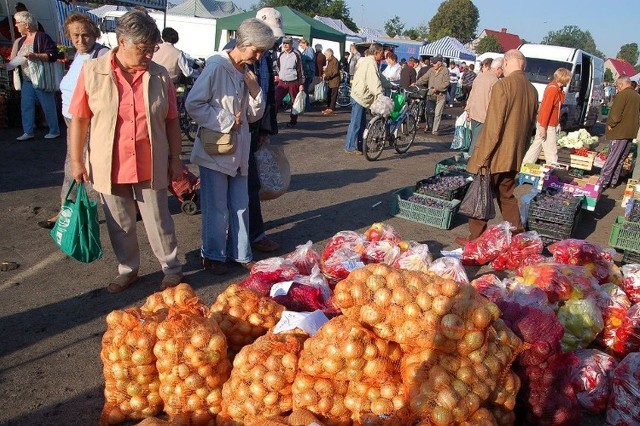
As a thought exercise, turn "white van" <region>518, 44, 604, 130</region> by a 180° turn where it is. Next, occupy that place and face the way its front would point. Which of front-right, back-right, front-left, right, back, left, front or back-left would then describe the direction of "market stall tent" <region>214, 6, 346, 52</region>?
back-left

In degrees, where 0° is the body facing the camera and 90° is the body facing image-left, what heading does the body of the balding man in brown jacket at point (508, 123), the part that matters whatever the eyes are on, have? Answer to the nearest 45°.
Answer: approximately 135°

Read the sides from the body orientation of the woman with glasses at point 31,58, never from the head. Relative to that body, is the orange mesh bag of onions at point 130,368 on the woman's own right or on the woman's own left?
on the woman's own left

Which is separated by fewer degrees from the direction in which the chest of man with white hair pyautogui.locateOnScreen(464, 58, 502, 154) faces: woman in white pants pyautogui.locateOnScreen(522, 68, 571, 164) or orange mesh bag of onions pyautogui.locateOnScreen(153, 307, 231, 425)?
the woman in white pants

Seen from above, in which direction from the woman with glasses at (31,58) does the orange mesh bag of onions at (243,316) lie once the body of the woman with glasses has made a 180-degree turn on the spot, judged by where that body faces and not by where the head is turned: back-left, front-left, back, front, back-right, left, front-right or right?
back-right

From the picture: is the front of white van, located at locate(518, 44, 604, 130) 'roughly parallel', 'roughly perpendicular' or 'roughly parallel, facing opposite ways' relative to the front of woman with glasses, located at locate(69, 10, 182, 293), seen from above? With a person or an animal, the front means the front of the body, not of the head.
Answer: roughly perpendicular

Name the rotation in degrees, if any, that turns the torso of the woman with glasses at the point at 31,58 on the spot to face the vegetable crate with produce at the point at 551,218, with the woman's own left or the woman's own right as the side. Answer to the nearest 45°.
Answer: approximately 90° to the woman's own left

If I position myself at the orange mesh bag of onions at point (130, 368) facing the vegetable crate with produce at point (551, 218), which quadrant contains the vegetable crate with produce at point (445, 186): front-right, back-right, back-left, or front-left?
front-left

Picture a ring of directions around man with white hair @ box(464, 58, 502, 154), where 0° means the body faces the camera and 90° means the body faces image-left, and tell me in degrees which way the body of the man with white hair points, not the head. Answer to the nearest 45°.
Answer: approximately 225°
